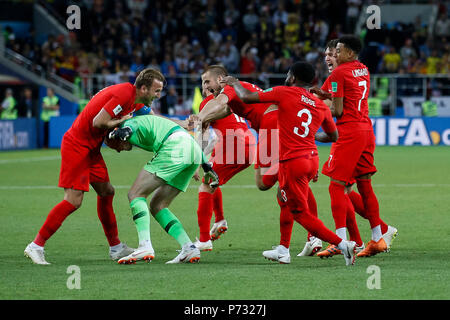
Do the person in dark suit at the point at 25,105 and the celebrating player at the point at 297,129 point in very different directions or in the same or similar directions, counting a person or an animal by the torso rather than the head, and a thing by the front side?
very different directions

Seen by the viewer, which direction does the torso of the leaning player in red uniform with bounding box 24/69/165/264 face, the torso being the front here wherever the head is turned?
to the viewer's right

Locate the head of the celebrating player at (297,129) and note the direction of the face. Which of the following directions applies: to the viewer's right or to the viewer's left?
to the viewer's left

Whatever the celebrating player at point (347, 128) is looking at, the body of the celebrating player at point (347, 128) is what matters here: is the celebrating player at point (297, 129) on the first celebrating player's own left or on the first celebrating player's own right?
on the first celebrating player's own left

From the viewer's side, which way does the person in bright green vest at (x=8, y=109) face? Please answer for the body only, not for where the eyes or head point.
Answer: toward the camera

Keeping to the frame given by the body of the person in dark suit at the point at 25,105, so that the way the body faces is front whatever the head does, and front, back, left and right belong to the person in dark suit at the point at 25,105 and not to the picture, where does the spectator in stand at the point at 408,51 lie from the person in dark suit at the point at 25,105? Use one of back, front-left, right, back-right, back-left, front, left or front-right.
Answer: left

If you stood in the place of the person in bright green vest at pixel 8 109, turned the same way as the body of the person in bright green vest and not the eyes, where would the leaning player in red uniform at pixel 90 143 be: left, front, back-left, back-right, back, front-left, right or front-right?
front

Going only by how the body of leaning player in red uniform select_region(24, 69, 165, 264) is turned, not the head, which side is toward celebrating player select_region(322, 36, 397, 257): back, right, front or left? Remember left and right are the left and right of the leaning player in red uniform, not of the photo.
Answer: front

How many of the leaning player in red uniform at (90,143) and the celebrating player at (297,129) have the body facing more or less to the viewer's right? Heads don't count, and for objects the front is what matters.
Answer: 1

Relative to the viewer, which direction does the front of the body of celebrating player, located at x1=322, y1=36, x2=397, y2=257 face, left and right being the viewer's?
facing away from the viewer and to the left of the viewer

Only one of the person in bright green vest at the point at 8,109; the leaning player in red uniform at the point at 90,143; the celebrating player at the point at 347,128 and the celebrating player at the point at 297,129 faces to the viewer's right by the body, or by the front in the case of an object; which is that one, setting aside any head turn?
the leaning player in red uniform

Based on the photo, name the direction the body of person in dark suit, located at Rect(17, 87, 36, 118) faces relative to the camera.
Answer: toward the camera

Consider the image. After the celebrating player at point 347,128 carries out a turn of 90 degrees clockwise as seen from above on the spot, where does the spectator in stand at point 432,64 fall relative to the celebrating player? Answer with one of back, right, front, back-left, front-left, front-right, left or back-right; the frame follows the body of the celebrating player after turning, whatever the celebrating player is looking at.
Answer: front-left

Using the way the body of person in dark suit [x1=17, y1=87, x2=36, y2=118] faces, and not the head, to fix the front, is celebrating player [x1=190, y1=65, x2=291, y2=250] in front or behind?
in front
